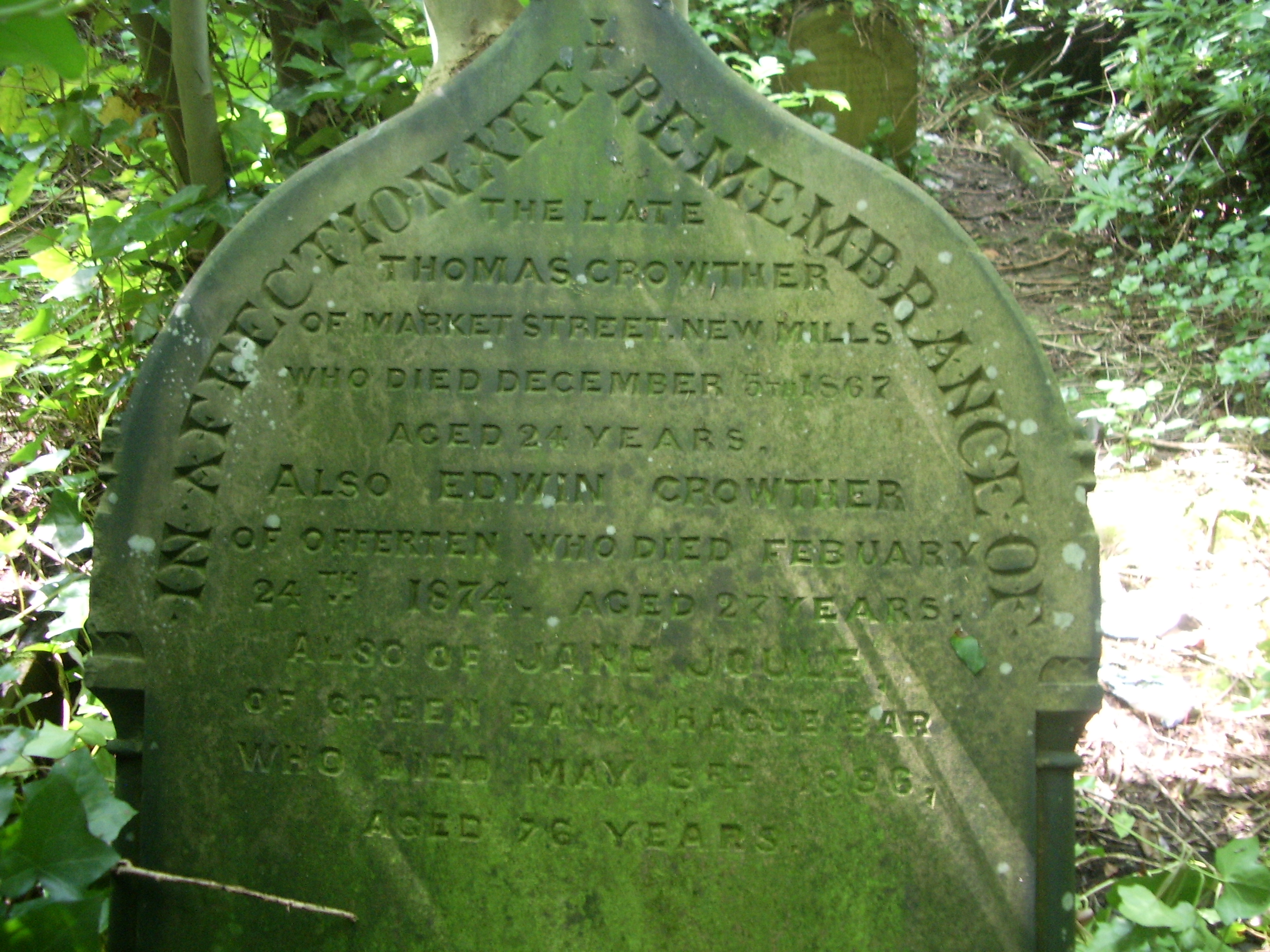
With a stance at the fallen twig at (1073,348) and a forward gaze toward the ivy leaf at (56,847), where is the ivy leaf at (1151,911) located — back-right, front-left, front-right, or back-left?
front-left

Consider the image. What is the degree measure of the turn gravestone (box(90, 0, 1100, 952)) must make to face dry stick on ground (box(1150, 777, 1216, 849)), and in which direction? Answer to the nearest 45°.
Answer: approximately 135° to its left

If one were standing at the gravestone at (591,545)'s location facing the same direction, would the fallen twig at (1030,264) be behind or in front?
behind

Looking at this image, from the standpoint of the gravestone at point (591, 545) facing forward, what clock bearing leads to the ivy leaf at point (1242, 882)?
The ivy leaf is roughly at 9 o'clock from the gravestone.

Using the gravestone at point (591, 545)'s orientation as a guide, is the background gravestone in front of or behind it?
behind

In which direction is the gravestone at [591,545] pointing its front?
toward the camera

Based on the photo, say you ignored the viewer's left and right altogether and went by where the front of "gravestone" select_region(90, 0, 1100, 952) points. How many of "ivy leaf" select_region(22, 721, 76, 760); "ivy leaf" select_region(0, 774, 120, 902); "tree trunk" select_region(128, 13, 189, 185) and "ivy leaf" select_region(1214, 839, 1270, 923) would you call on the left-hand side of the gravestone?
1

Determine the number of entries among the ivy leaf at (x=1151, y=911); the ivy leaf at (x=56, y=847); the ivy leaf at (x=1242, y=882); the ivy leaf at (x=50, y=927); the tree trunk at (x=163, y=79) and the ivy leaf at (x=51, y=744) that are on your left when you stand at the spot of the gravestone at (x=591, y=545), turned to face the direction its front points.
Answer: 2

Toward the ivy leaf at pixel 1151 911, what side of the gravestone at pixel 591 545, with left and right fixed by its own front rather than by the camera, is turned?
left

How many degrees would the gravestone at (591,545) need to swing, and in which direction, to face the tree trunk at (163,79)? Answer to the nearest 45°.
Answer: approximately 135° to its right

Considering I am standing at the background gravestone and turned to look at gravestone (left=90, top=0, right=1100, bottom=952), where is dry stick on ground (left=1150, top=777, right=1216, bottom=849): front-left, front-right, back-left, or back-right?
front-left

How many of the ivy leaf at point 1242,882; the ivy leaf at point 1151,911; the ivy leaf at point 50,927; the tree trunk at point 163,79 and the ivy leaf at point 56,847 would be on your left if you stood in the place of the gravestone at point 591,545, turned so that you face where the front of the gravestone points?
2

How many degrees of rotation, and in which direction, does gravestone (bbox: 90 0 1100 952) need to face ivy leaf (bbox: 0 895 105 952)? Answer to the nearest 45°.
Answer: approximately 90° to its right

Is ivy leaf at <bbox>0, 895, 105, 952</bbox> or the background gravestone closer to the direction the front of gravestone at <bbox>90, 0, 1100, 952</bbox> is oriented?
the ivy leaf

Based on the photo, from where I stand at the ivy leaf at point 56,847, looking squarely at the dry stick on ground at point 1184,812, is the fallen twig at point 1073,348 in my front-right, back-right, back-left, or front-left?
front-left

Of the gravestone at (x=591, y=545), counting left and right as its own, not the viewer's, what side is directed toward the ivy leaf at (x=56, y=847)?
right
